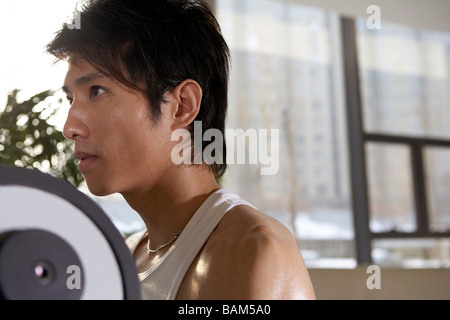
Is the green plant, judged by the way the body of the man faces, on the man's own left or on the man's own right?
on the man's own right

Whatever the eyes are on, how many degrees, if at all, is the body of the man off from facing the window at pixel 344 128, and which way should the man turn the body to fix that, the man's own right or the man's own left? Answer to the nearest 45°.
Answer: approximately 135° to the man's own right

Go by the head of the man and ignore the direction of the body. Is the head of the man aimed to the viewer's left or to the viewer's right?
to the viewer's left

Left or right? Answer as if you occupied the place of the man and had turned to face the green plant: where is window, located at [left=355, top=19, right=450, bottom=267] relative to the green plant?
right

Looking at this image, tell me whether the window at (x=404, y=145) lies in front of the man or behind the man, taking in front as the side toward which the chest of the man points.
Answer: behind

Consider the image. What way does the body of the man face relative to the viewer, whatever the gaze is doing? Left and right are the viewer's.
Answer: facing the viewer and to the left of the viewer
